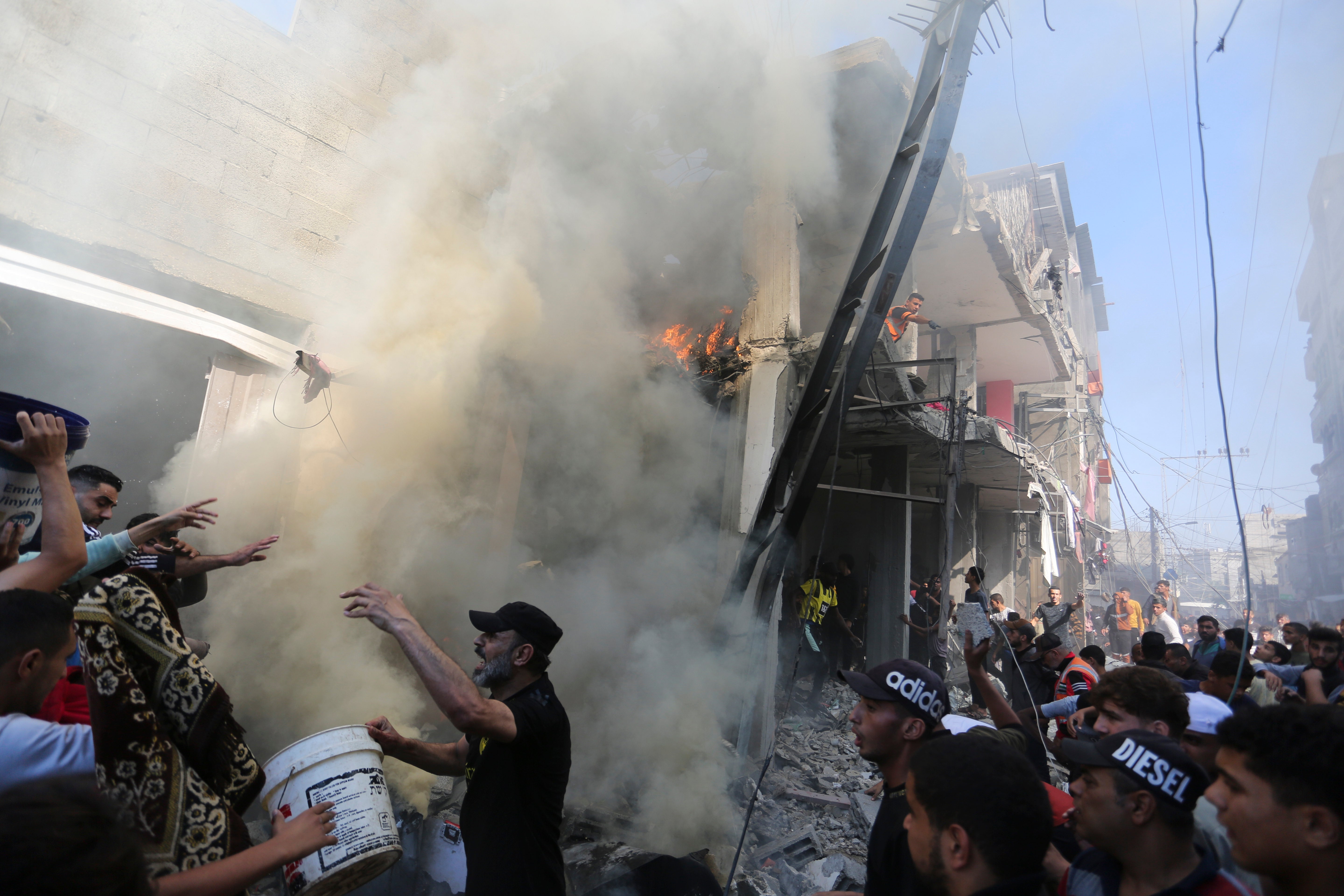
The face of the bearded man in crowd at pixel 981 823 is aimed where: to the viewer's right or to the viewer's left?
to the viewer's left

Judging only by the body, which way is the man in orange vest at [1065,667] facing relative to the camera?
to the viewer's left

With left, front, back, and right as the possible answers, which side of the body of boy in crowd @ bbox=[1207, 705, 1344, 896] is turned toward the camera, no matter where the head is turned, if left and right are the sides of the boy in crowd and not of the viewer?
left

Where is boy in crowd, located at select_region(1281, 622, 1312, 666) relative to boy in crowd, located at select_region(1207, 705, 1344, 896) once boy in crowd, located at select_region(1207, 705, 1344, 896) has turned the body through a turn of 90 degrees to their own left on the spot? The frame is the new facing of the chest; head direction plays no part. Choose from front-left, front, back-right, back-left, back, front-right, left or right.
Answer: back

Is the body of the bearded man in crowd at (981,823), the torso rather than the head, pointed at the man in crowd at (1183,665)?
no

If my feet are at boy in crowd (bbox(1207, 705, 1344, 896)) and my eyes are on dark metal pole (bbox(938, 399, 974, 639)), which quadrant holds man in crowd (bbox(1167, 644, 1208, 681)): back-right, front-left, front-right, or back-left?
front-right

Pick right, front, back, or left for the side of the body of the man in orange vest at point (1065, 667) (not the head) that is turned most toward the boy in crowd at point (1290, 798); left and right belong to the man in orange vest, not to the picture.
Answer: left

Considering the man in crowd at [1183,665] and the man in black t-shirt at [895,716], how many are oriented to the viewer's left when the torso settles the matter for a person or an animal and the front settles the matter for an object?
2

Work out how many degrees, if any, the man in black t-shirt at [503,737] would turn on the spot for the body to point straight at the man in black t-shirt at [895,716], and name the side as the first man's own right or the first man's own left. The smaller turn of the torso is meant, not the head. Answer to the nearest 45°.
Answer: approximately 180°

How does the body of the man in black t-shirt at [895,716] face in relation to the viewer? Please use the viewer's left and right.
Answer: facing to the left of the viewer

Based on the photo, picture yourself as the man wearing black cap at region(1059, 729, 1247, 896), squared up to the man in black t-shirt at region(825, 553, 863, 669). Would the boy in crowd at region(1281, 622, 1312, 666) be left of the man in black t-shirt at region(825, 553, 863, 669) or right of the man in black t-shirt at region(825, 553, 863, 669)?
right

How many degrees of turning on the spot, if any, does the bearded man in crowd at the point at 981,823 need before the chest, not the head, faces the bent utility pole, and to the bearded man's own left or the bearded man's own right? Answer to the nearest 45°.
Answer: approximately 45° to the bearded man's own right

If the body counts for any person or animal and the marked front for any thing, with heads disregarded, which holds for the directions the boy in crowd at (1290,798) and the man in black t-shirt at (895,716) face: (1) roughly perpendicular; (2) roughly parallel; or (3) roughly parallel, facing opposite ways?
roughly parallel

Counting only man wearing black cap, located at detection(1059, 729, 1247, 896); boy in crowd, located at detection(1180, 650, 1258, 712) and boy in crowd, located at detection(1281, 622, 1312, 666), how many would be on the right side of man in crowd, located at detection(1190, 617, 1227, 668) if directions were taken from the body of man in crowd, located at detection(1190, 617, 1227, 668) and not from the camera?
0

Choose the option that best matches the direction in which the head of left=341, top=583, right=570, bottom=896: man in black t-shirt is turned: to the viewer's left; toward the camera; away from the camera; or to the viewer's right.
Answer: to the viewer's left

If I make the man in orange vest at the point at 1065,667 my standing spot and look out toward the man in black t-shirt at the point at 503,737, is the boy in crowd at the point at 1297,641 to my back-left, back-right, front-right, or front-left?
back-left
